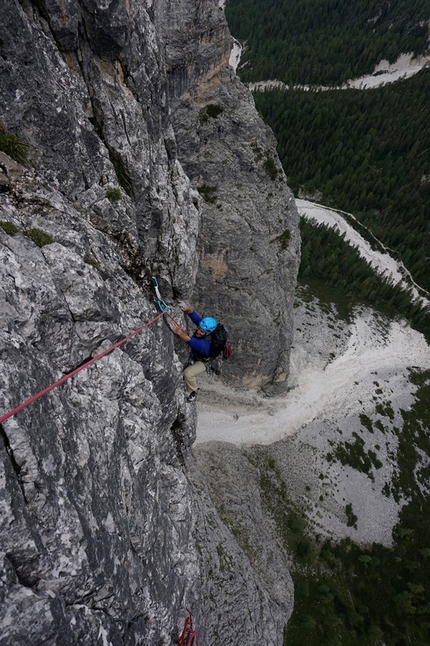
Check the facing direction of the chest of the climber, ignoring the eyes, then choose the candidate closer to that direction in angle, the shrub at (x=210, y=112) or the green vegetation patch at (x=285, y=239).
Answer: the shrub

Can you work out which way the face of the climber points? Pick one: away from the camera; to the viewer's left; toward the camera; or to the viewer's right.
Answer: to the viewer's left

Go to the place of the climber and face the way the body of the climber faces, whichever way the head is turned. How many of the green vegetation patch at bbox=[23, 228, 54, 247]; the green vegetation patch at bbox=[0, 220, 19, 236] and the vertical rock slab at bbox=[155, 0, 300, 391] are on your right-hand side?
1

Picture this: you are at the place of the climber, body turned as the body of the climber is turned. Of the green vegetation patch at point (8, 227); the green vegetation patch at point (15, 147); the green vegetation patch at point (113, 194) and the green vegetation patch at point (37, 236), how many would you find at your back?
0

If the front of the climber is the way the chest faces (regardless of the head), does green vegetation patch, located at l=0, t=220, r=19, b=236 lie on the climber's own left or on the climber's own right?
on the climber's own left

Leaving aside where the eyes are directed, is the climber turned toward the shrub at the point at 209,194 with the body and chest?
no

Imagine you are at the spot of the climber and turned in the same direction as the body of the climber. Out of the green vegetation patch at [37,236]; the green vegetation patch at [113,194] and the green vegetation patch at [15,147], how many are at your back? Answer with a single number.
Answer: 0

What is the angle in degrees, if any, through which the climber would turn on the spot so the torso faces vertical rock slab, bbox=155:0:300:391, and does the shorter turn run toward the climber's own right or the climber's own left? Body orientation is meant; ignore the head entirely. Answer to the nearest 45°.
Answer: approximately 90° to the climber's own right

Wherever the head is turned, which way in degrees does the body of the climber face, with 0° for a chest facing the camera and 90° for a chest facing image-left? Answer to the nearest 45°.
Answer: approximately 90°

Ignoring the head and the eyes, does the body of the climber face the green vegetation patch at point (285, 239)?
no

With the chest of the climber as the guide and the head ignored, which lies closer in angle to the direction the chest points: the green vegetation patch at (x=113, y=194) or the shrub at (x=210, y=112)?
the green vegetation patch
